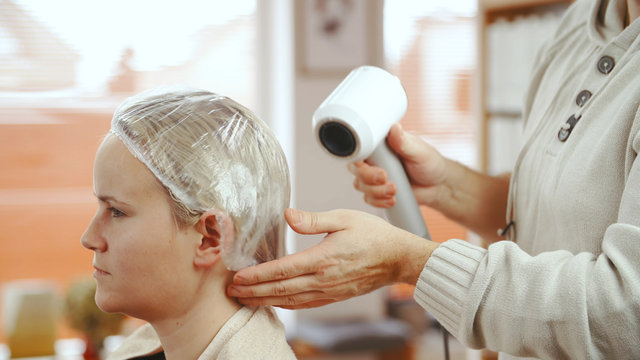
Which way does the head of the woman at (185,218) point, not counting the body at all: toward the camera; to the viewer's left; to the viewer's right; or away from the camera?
to the viewer's left

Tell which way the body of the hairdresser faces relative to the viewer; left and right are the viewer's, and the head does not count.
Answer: facing the viewer and to the left of the viewer

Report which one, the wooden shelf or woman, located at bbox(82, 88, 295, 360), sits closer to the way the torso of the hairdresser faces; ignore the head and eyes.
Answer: the woman

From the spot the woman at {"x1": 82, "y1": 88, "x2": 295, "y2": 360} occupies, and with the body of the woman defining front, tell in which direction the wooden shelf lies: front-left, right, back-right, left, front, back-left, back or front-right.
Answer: back-right

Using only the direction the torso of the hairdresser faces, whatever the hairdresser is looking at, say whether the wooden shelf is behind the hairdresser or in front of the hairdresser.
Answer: behind

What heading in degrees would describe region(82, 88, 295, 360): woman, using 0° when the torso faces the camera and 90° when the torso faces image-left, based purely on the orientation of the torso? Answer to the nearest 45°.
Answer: approximately 90°

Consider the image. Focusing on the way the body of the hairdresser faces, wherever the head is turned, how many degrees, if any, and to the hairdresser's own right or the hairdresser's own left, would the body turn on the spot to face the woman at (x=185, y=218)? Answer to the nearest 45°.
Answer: approximately 45° to the hairdresser's own right

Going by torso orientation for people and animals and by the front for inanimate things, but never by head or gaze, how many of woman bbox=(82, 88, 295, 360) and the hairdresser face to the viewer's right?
0
